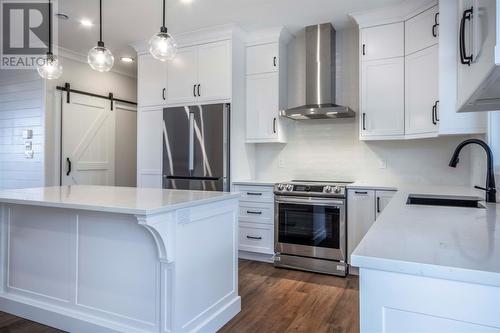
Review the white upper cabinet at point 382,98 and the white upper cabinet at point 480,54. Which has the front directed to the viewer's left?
the white upper cabinet at point 480,54

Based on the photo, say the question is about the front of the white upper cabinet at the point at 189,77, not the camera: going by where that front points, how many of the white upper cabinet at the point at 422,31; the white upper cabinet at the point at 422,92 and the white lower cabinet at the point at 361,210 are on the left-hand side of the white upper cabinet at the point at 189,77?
3

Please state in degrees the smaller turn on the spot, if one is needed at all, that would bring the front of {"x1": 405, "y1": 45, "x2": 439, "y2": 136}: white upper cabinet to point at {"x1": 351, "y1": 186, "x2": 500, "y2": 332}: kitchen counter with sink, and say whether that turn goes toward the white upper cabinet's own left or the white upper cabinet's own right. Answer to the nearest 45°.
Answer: approximately 45° to the white upper cabinet's own left

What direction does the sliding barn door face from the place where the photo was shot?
facing the viewer and to the right of the viewer

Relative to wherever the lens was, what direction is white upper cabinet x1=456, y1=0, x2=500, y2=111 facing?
facing to the left of the viewer

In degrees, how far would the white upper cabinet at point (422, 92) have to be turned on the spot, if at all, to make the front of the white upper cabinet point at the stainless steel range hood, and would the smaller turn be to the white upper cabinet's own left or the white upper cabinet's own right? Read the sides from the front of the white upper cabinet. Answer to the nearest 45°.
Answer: approximately 45° to the white upper cabinet's own right

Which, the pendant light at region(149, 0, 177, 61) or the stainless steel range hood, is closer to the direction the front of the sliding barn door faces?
the stainless steel range hood

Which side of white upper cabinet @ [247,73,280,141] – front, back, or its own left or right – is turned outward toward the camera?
front

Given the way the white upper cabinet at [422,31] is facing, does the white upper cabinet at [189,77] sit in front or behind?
in front

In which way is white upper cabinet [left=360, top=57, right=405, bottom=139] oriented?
toward the camera

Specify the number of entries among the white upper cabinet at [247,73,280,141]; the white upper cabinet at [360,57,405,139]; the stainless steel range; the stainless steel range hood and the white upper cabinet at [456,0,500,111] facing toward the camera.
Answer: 4

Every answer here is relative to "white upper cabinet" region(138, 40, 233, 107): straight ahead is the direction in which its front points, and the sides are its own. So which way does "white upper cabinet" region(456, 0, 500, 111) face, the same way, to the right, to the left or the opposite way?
to the right
